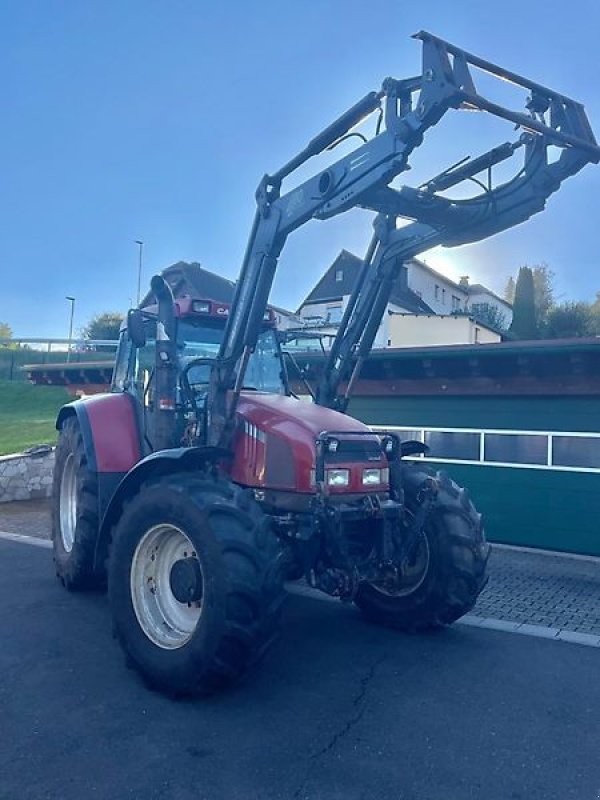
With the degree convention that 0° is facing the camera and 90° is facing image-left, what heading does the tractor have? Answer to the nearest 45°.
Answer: approximately 315°

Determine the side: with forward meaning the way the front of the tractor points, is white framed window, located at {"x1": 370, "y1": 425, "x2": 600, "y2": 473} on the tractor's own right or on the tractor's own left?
on the tractor's own left

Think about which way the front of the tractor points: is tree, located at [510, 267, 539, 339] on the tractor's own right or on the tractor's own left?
on the tractor's own left

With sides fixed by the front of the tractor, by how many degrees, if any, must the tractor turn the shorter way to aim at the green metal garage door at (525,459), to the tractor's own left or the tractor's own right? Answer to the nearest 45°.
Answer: approximately 90° to the tractor's own left

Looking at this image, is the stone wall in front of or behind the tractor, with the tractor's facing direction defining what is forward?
behind

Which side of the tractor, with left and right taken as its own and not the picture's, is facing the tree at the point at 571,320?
left

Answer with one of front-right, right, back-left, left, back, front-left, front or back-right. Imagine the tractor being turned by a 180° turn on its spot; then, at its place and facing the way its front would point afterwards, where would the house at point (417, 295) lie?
front-right
